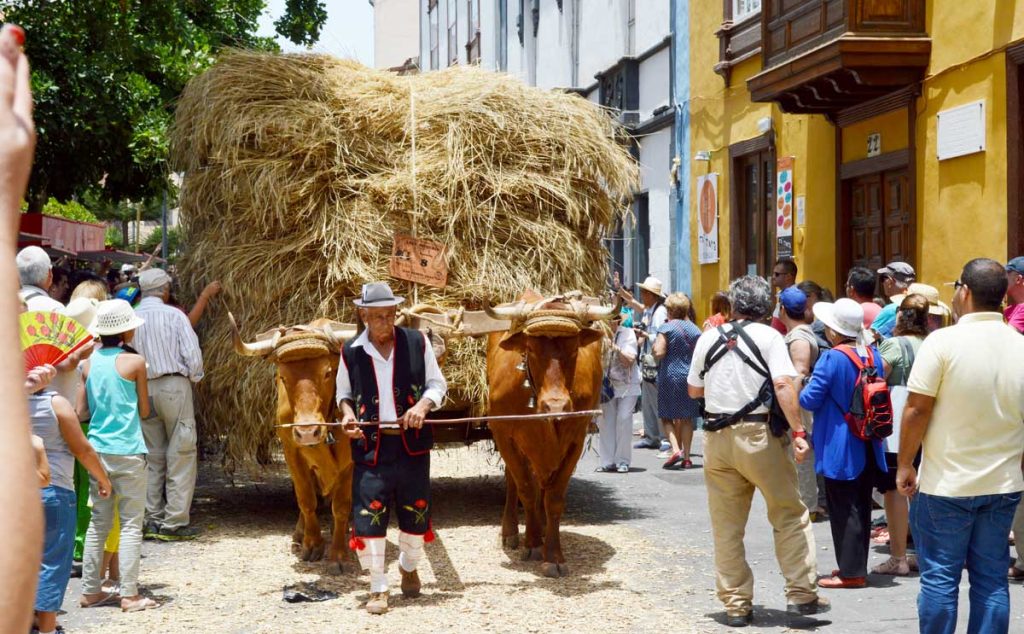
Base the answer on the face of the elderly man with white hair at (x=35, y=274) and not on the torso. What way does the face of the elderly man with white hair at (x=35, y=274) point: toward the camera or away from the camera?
away from the camera

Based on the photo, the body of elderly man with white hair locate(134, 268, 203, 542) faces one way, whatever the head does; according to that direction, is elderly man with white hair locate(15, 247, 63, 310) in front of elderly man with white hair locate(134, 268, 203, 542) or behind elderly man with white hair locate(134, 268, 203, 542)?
behind

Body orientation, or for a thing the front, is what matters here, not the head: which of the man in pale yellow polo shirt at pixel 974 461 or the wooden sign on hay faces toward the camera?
the wooden sign on hay

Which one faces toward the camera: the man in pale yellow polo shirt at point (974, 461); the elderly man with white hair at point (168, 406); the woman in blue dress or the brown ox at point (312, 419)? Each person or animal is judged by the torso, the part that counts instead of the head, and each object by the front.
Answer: the brown ox

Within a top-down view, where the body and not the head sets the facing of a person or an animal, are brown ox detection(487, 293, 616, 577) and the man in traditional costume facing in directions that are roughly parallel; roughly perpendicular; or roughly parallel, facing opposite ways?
roughly parallel

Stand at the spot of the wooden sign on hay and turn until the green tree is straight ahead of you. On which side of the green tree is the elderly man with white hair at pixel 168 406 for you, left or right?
left

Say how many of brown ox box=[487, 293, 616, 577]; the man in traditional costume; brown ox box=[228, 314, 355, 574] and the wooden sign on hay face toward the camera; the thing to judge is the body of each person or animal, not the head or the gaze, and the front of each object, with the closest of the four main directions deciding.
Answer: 4

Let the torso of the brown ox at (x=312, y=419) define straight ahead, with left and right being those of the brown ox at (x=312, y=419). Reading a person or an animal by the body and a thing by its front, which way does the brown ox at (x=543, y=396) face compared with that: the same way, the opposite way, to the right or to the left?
the same way

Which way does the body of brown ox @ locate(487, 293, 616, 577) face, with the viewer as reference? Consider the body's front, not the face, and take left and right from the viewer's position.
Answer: facing the viewer

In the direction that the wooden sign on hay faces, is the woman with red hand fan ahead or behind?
ahead

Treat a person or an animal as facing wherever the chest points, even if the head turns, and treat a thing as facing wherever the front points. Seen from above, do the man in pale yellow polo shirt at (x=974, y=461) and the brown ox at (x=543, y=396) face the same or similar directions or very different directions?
very different directions

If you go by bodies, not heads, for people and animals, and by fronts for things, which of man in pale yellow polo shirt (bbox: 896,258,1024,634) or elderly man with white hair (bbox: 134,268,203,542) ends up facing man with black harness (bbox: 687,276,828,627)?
the man in pale yellow polo shirt

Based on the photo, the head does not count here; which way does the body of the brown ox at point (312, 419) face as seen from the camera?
toward the camera

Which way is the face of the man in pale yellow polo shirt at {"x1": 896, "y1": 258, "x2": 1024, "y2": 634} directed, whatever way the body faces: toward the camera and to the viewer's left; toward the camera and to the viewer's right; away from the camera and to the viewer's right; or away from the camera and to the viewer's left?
away from the camera and to the viewer's left

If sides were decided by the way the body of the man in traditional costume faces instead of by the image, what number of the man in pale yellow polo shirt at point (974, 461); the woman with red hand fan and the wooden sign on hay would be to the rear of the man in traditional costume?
1
